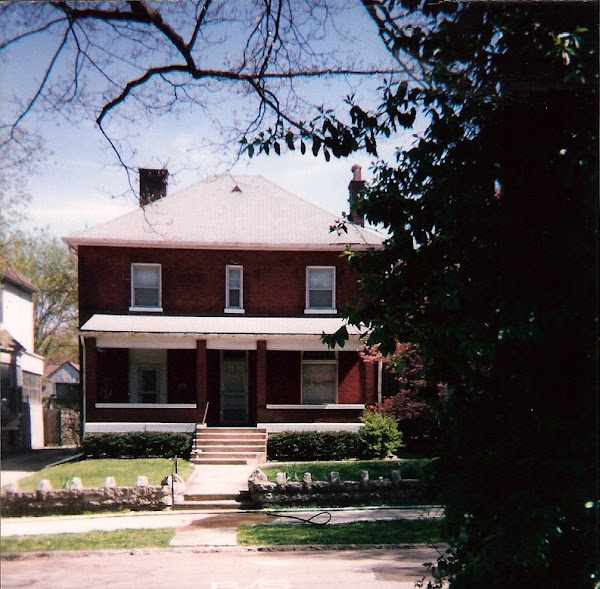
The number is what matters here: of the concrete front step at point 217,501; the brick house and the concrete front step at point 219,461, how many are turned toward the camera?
3

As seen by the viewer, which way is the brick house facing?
toward the camera

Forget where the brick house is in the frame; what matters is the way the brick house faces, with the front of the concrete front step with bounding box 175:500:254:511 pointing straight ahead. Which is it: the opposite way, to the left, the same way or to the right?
the same way

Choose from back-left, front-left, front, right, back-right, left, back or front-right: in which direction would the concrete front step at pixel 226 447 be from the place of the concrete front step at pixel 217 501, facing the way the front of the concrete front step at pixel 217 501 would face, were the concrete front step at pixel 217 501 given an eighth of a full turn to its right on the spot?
back-right

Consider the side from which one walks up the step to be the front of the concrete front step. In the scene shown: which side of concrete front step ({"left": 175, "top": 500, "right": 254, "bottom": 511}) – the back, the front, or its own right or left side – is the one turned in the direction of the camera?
front

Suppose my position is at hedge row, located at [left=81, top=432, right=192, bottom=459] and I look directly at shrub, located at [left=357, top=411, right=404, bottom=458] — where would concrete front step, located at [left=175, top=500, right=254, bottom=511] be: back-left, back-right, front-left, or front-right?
front-right

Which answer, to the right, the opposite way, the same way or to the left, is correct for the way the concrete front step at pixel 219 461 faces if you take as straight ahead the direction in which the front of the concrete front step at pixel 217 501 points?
the same way

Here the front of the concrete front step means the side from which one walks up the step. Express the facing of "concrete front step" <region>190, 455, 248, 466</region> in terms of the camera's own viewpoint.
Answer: facing the viewer

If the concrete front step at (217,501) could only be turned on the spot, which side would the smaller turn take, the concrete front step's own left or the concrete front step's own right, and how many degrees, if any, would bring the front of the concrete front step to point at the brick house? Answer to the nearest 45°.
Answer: approximately 180°

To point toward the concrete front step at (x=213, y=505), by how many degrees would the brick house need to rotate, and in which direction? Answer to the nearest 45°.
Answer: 0° — it already faces it

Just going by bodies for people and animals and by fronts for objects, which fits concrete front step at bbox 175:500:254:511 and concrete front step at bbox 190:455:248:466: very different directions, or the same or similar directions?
same or similar directions
